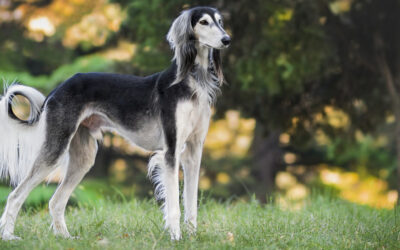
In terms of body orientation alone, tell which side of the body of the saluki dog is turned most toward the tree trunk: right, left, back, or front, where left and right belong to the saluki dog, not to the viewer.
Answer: left

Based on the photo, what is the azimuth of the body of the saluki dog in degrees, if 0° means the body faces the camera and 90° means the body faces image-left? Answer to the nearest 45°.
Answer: approximately 270°

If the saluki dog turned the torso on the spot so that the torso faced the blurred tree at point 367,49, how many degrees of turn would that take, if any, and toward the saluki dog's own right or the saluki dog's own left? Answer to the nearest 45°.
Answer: approximately 45° to the saluki dog's own left
